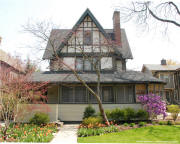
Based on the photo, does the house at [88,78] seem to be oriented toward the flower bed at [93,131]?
yes

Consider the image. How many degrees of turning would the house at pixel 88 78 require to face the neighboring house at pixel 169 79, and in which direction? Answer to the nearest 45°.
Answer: approximately 135° to its left

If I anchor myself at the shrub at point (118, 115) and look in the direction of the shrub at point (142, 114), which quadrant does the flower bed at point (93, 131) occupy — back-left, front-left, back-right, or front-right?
back-right

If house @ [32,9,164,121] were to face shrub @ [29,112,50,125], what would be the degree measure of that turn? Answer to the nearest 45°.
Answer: approximately 45° to its right

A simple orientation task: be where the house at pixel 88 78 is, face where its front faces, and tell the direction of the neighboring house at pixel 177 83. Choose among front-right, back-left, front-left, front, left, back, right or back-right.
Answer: back-left

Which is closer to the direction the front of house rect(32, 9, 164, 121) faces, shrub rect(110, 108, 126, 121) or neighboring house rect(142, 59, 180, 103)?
the shrub

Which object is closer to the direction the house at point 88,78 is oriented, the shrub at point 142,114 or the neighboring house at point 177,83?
the shrub

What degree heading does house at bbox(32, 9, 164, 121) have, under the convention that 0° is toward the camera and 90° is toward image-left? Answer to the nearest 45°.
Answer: approximately 0°
